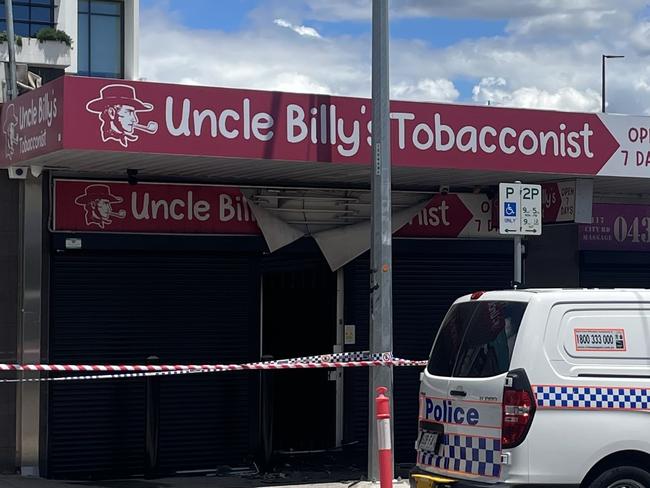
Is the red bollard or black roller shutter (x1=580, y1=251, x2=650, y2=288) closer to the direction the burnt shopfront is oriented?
the red bollard

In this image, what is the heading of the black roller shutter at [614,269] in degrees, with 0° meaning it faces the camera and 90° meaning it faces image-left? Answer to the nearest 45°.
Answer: approximately 0°

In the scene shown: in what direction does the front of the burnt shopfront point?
toward the camera

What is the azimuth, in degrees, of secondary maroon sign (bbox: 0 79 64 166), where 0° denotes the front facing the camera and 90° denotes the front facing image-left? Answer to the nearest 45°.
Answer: approximately 45°

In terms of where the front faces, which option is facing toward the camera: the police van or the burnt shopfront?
the burnt shopfront

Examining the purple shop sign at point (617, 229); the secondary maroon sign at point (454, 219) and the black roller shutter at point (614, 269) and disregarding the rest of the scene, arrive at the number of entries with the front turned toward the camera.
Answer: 3

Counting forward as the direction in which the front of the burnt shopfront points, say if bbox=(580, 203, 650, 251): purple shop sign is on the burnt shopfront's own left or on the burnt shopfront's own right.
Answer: on the burnt shopfront's own left

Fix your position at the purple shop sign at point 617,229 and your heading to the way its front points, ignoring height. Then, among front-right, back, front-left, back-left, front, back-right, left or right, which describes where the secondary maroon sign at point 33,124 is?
front-right

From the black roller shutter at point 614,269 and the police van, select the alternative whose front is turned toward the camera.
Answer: the black roller shutter

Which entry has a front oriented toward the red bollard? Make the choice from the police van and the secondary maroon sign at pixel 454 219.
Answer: the secondary maroon sign

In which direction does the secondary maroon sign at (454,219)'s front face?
toward the camera

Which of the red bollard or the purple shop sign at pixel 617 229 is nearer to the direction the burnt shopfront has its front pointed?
the red bollard
